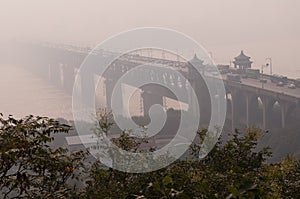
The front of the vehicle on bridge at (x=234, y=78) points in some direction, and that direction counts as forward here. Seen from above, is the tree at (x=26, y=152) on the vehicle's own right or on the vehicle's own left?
on the vehicle's own right

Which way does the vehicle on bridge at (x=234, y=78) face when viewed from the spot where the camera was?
facing the viewer and to the right of the viewer

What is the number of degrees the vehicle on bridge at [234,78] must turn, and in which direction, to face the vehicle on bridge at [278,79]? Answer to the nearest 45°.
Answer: approximately 45° to its left
